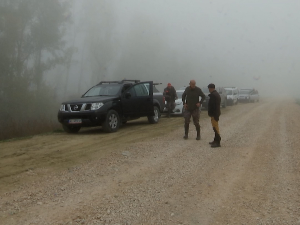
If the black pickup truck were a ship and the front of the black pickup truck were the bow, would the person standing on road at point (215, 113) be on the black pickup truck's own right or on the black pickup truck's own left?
on the black pickup truck's own left

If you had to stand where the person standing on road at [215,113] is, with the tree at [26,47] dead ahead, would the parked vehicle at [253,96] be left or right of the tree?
right

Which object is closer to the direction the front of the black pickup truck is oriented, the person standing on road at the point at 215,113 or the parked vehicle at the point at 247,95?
the person standing on road

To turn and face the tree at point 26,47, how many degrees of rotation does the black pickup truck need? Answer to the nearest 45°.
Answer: approximately 90° to its right

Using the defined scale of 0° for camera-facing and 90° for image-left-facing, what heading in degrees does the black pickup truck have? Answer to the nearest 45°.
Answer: approximately 45°

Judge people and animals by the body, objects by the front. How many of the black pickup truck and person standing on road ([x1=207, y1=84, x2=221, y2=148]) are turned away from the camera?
0

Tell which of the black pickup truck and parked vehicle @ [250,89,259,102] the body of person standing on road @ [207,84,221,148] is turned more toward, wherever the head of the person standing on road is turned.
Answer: the black pickup truck

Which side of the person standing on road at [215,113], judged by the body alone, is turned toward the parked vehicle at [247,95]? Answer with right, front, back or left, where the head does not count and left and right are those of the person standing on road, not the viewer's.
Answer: right

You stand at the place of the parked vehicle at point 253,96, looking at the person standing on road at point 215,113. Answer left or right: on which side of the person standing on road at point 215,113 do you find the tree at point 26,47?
right

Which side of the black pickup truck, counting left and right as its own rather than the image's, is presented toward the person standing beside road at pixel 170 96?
back

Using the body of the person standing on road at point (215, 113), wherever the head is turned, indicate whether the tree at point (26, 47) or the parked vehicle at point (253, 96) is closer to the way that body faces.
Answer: the tree

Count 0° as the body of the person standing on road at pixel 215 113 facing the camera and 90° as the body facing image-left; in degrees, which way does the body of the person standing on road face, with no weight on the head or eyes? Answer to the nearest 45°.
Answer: approximately 90°

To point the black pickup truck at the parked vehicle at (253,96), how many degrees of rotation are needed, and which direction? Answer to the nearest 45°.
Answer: approximately 180°

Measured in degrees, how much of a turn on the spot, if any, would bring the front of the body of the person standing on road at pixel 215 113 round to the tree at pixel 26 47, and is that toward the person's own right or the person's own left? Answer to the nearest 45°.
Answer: approximately 45° to the person's own right
